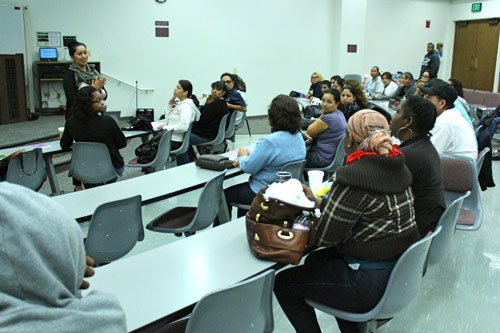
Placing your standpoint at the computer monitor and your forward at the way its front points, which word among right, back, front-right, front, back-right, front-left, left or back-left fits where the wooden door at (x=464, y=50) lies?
left

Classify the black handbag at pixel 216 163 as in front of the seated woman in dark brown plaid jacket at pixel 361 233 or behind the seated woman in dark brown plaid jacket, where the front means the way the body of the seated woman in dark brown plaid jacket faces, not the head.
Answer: in front

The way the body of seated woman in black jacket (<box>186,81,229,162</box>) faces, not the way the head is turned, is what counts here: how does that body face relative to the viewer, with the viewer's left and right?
facing to the left of the viewer

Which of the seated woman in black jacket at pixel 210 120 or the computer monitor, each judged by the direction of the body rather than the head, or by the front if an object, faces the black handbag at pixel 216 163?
the computer monitor

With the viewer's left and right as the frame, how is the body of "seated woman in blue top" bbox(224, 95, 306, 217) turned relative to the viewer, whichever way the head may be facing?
facing away from the viewer and to the left of the viewer

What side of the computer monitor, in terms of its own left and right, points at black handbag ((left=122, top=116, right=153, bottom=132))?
front

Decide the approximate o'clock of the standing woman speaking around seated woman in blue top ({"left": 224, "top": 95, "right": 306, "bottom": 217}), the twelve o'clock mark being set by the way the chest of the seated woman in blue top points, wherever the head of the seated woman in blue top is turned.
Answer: The standing woman speaking is roughly at 12 o'clock from the seated woman in blue top.

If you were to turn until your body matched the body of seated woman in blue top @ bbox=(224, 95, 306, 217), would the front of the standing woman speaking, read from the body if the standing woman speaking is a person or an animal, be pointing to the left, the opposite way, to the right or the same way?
the opposite way

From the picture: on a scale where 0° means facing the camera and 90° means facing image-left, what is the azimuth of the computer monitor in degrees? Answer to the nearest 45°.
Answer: approximately 0°

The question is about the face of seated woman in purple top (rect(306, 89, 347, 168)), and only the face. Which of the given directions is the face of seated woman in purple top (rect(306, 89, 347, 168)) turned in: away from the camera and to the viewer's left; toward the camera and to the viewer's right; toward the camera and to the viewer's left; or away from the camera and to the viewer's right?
toward the camera and to the viewer's left

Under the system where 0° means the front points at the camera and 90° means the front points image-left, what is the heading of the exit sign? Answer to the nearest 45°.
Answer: approximately 45°

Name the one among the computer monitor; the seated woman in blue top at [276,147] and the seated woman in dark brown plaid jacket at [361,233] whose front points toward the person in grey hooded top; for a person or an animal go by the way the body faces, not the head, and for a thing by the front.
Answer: the computer monitor

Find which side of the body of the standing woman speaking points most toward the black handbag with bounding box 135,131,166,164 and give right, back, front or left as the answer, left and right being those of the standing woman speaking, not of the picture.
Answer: front

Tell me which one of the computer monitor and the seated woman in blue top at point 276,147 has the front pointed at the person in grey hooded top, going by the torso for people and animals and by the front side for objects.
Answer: the computer monitor

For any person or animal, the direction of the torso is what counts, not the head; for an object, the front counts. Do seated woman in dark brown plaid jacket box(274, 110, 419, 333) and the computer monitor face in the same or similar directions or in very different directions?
very different directions
